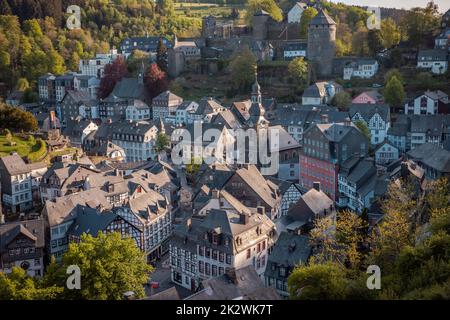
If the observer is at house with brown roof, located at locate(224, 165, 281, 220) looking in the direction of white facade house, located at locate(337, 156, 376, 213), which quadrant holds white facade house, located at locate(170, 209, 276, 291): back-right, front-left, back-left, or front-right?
back-right

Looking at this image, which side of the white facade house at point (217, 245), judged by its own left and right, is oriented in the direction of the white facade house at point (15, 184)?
right

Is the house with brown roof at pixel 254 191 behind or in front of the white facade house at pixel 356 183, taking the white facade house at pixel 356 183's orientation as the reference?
in front

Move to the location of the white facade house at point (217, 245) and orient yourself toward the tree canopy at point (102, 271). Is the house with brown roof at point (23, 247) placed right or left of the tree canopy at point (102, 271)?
right

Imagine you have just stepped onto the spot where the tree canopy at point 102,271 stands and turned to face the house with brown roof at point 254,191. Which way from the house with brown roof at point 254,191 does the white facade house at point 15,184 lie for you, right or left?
left

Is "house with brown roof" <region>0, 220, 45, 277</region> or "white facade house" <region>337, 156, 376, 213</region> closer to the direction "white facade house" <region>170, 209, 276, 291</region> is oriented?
the house with brown roof

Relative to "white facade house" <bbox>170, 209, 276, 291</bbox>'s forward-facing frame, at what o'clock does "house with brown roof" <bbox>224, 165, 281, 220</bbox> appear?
The house with brown roof is roughly at 5 o'clock from the white facade house.

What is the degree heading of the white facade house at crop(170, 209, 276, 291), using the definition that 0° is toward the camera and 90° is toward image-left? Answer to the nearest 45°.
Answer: approximately 45°

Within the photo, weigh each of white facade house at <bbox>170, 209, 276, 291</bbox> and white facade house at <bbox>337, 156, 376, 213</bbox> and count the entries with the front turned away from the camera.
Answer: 0

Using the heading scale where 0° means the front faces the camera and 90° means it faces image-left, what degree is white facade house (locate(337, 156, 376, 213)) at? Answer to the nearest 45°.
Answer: approximately 45°

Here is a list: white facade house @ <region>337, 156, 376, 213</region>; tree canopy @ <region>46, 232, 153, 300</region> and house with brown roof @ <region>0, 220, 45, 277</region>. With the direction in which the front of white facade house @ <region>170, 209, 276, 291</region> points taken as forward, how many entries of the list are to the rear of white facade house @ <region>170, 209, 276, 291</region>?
1

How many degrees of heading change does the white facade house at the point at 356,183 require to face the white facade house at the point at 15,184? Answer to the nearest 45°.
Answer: approximately 45° to its right
